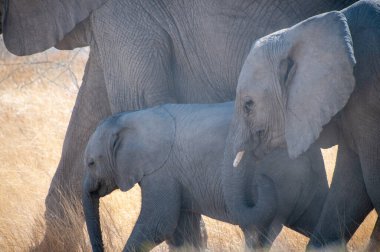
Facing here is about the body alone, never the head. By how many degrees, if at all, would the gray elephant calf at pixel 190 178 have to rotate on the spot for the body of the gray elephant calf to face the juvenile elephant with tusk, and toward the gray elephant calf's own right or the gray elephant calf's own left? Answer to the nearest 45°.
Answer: approximately 135° to the gray elephant calf's own left

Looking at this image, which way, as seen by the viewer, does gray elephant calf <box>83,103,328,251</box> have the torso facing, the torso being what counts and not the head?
to the viewer's left

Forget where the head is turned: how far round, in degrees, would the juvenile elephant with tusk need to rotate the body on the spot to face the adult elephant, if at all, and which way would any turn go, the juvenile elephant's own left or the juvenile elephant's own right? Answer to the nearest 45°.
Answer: approximately 45° to the juvenile elephant's own right

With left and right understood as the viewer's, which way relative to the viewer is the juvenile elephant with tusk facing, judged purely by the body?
facing to the left of the viewer
